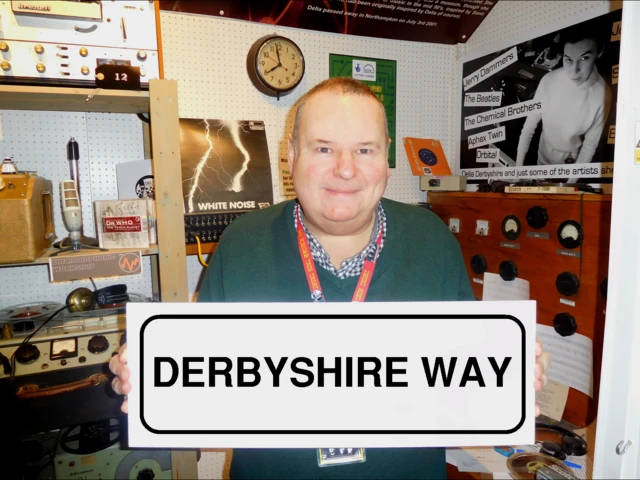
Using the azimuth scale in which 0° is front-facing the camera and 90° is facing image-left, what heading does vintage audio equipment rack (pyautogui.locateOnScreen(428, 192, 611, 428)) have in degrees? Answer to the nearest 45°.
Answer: approximately 45°

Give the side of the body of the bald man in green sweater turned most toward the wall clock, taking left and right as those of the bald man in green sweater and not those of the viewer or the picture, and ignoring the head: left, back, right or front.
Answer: back

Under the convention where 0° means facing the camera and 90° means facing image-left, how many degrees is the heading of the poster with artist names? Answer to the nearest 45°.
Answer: approximately 45°

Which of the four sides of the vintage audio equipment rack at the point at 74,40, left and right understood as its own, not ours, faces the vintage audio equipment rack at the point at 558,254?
left
